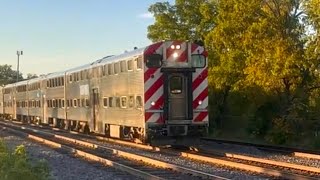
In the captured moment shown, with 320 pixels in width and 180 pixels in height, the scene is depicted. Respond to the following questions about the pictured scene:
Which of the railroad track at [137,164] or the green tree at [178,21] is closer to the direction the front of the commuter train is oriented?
the railroad track

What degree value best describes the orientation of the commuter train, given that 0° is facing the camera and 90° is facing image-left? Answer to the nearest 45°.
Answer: approximately 315°

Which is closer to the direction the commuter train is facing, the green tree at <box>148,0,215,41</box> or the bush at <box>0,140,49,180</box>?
the bush

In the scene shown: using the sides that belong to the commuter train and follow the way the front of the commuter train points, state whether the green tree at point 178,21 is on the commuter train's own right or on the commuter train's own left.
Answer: on the commuter train's own left
